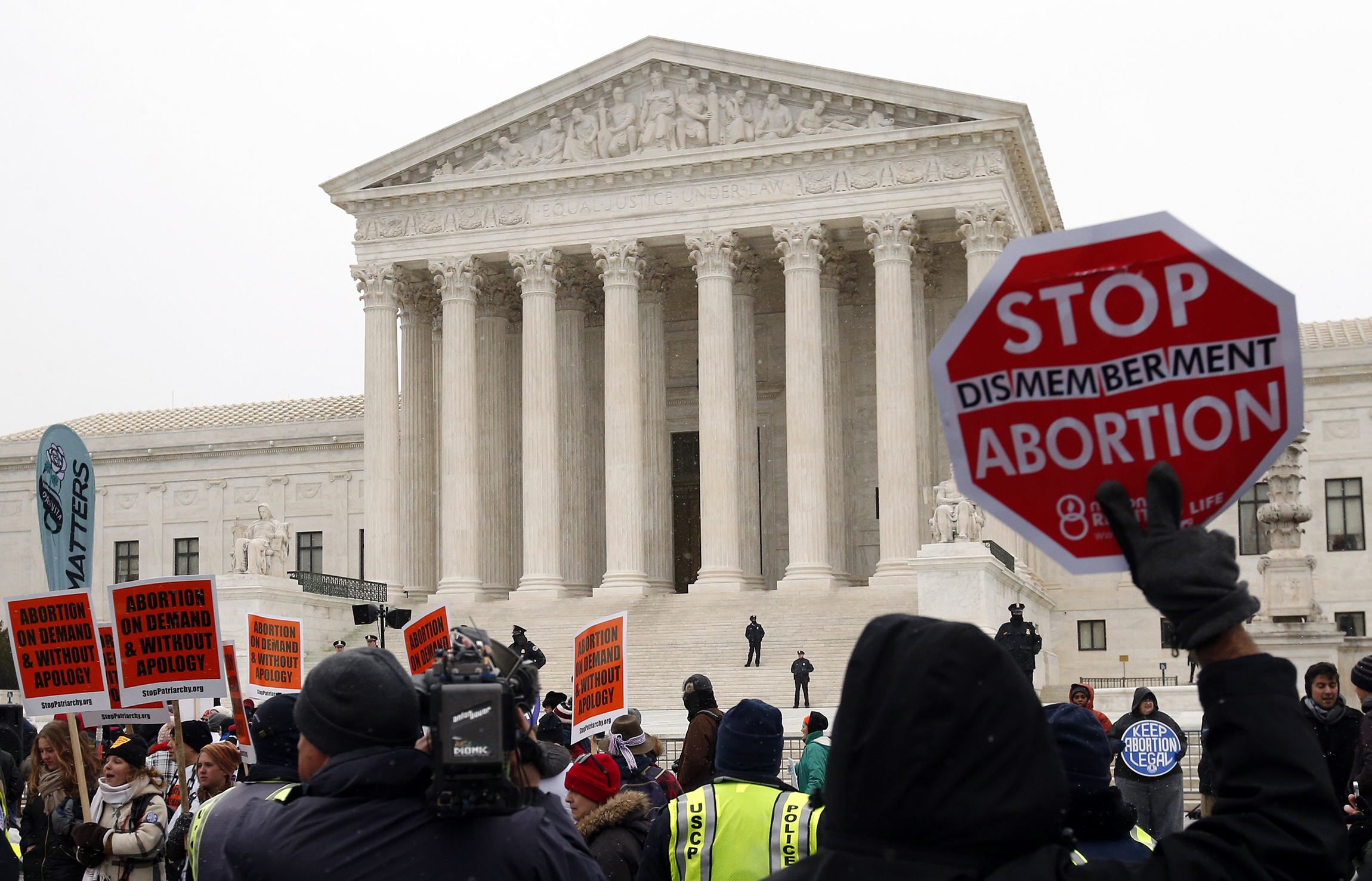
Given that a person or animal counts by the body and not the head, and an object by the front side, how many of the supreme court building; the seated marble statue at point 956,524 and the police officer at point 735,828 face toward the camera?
2

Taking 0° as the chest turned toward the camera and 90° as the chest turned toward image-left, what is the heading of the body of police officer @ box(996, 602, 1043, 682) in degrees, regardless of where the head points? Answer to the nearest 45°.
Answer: approximately 0°

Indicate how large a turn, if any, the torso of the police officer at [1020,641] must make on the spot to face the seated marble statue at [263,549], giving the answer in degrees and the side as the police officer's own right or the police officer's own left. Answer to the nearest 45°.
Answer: approximately 135° to the police officer's own right

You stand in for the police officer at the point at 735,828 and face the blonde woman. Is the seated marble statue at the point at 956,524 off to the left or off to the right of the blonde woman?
right

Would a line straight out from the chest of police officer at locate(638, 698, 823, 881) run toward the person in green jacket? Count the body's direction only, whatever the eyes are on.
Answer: yes

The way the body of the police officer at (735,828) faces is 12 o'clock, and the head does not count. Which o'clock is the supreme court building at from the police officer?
The supreme court building is roughly at 12 o'clock from the police officer.

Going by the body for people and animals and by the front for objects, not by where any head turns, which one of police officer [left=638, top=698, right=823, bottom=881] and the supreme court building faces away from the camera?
the police officer

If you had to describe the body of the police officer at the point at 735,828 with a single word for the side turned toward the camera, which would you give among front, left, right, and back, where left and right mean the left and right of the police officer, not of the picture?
back

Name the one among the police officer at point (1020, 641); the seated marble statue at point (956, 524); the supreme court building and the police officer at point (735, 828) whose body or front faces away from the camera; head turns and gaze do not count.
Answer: the police officer at point (735, 828)

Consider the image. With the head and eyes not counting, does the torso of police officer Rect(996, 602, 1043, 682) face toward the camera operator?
yes

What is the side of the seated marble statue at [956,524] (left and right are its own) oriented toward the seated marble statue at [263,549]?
right

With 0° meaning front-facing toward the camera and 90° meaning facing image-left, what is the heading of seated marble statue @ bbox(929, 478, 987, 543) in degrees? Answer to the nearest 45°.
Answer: approximately 0°

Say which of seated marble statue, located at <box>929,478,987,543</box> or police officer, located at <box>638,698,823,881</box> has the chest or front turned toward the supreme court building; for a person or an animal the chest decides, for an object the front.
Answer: the police officer
